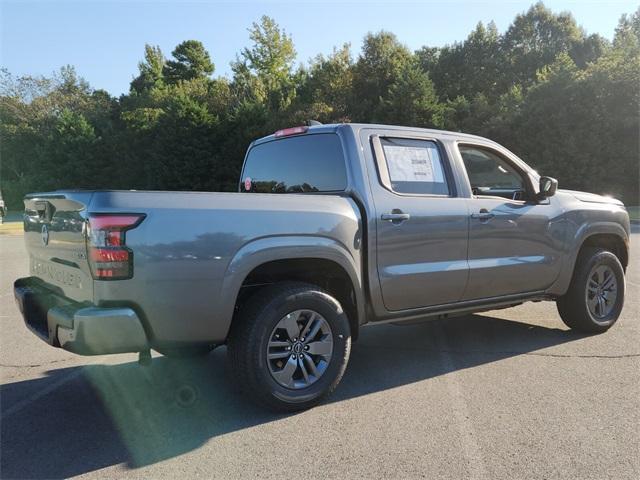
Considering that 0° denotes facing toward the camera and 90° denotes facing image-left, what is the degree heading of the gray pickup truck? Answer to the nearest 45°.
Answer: approximately 225°

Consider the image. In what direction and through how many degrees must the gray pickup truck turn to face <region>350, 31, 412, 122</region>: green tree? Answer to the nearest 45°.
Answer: approximately 45° to its left

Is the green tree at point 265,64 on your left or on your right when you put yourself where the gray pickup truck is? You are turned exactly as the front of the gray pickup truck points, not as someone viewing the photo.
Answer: on your left
